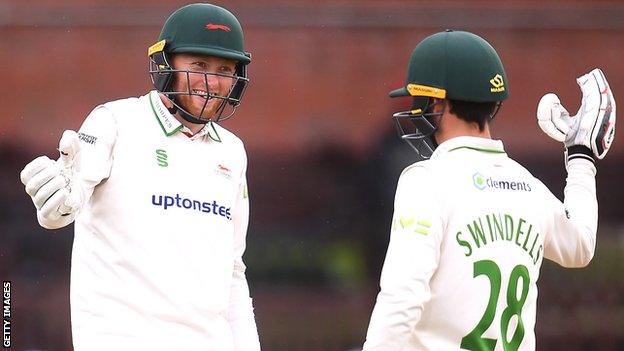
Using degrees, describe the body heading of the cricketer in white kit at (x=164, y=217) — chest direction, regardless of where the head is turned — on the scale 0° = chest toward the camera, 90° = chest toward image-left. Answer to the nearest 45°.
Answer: approximately 315°

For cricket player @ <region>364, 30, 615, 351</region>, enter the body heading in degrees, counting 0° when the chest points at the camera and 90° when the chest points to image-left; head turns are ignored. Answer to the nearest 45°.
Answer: approximately 135°

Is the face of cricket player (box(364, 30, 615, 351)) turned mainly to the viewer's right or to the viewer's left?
to the viewer's left
